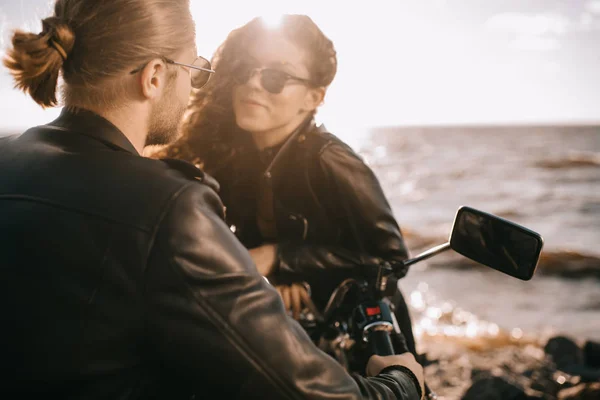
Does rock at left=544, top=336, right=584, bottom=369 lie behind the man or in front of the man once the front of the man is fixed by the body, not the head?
in front

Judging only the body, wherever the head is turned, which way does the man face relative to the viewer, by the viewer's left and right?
facing away from the viewer and to the right of the viewer

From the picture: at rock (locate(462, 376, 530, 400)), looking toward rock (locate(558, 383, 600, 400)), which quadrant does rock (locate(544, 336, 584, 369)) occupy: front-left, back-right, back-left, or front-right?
front-left

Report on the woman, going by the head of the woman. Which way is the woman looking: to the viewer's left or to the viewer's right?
to the viewer's left

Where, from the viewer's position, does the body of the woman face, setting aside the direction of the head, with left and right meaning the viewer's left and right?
facing the viewer and to the left of the viewer

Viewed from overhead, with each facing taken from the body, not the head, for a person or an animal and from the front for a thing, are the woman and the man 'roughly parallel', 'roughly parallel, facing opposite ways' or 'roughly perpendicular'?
roughly parallel, facing opposite ways

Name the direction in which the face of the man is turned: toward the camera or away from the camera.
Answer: away from the camera

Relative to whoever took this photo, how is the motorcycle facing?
facing away from the viewer and to the right of the viewer
